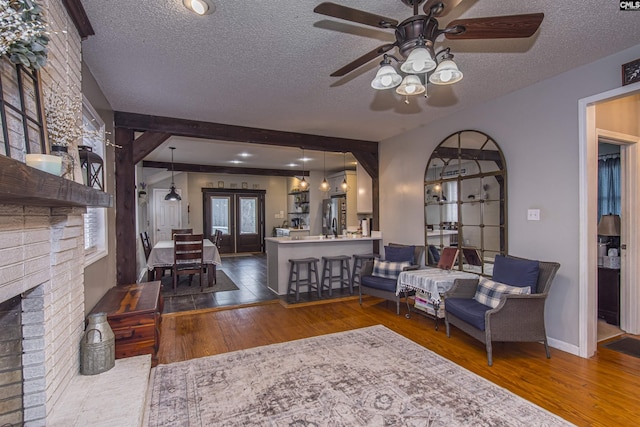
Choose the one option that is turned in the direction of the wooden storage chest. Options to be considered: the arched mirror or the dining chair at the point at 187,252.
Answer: the arched mirror

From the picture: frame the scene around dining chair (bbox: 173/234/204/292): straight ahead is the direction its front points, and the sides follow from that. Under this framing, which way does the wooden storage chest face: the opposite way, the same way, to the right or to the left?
to the right

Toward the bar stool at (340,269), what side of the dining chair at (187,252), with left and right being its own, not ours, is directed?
right

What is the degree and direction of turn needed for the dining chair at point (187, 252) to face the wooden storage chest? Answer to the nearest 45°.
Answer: approximately 180°

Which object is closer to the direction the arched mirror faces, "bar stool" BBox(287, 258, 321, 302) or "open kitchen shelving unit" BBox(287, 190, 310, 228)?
the bar stool

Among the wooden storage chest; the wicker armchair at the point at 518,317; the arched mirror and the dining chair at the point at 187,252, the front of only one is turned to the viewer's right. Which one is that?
the wooden storage chest

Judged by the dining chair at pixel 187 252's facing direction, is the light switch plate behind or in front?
behind

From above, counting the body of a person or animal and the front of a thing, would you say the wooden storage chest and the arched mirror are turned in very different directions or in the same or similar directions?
very different directions

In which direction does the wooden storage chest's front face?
to the viewer's right

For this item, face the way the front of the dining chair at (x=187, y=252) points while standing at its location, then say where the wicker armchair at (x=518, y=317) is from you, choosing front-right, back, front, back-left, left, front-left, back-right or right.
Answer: back-right

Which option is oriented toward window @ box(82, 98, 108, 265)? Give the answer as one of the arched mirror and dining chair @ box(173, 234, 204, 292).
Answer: the arched mirror

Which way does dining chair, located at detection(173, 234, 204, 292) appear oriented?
away from the camera

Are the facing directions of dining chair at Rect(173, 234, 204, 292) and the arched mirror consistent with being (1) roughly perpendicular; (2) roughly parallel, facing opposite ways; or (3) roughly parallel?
roughly perpendicular
